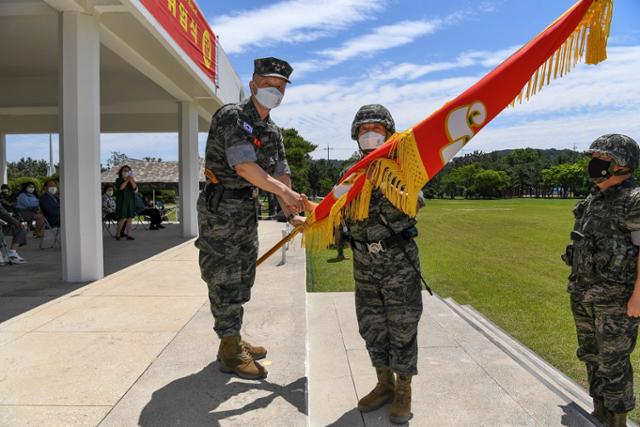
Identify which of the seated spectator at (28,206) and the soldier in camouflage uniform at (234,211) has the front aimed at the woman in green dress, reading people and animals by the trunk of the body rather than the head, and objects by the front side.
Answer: the seated spectator

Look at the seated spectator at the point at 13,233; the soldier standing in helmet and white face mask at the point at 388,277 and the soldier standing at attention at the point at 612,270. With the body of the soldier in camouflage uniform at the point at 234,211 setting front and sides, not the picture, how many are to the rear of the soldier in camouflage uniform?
1

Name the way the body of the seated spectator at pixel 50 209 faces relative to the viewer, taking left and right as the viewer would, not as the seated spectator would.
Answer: facing the viewer and to the right of the viewer

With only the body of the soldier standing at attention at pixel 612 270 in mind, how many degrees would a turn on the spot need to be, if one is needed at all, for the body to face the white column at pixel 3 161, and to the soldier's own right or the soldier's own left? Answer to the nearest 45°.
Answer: approximately 45° to the soldier's own right

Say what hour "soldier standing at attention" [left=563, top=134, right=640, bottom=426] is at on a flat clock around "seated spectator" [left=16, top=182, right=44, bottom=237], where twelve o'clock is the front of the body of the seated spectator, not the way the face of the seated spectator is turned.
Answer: The soldier standing at attention is roughly at 1 o'clock from the seated spectator.

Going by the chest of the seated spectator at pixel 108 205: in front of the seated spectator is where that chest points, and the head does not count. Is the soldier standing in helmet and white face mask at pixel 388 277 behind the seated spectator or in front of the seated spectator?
in front

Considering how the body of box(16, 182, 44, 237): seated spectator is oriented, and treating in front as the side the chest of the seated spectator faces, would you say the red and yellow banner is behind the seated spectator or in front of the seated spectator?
in front

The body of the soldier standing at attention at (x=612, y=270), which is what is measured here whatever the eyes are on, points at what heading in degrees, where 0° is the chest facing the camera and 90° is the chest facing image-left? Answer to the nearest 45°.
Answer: approximately 45°

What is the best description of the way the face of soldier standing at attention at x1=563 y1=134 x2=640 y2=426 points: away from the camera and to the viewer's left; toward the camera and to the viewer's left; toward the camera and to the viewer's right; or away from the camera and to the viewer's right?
toward the camera and to the viewer's left

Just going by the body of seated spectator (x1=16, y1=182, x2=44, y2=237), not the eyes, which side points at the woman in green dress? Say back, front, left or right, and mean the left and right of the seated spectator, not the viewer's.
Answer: front

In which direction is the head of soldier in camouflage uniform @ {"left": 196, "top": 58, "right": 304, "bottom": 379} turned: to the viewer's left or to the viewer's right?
to the viewer's right
